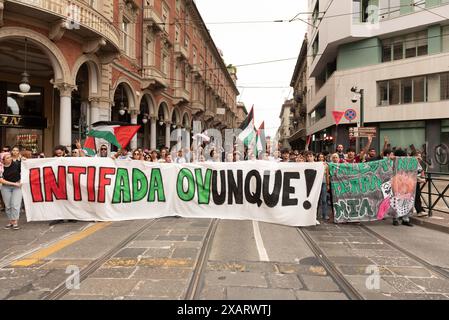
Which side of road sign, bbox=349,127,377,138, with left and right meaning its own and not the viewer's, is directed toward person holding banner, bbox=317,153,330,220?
front

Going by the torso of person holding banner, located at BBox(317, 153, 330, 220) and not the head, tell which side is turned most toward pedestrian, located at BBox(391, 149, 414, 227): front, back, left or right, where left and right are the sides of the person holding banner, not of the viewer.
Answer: left

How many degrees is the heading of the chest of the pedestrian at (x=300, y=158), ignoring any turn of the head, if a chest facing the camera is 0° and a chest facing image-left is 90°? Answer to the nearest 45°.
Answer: approximately 0°

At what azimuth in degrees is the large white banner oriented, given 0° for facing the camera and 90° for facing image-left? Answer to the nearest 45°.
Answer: approximately 0°

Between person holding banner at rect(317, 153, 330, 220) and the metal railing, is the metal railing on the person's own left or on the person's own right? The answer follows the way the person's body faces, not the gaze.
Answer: on the person's own left

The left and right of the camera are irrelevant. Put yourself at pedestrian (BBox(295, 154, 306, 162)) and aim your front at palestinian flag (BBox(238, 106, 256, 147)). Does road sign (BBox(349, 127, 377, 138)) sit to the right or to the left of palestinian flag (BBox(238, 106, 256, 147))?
right
